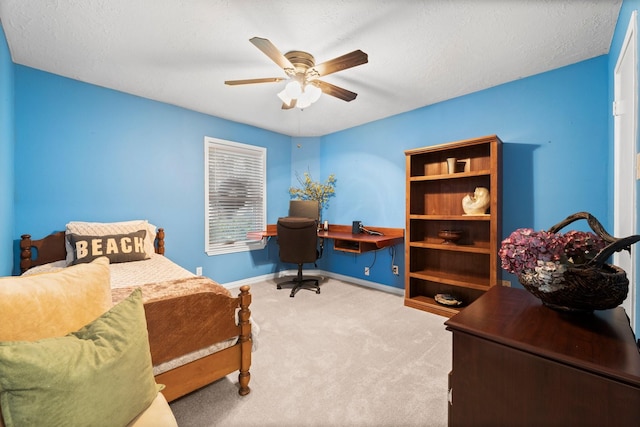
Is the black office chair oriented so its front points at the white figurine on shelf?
no

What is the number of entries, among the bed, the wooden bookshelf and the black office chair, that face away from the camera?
1

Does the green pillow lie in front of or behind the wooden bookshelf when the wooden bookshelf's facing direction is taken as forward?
in front

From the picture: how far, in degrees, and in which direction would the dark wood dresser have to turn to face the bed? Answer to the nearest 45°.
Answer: approximately 45° to its left

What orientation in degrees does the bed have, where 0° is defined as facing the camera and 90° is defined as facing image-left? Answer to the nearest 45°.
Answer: approximately 315°

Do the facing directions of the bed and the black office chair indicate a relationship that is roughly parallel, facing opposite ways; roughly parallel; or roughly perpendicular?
roughly perpendicular

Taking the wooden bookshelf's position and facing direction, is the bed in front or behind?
in front

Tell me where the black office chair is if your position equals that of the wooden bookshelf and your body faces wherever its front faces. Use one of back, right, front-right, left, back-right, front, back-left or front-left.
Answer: front-right

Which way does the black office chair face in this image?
away from the camera

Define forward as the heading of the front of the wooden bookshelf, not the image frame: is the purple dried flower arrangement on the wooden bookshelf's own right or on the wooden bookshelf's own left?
on the wooden bookshelf's own left

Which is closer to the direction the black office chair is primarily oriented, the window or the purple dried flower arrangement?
the window

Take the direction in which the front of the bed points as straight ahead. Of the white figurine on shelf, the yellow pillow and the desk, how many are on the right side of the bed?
1

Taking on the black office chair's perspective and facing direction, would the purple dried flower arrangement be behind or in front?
behind

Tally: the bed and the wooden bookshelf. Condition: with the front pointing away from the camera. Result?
0

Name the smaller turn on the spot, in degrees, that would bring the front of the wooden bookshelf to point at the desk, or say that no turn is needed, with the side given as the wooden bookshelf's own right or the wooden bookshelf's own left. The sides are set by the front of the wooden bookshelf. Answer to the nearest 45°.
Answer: approximately 45° to the wooden bookshelf's own right

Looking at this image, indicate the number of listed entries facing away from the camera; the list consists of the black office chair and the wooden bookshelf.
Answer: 1

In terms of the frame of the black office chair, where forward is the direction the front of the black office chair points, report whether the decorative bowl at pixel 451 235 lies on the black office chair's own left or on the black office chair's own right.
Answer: on the black office chair's own right
